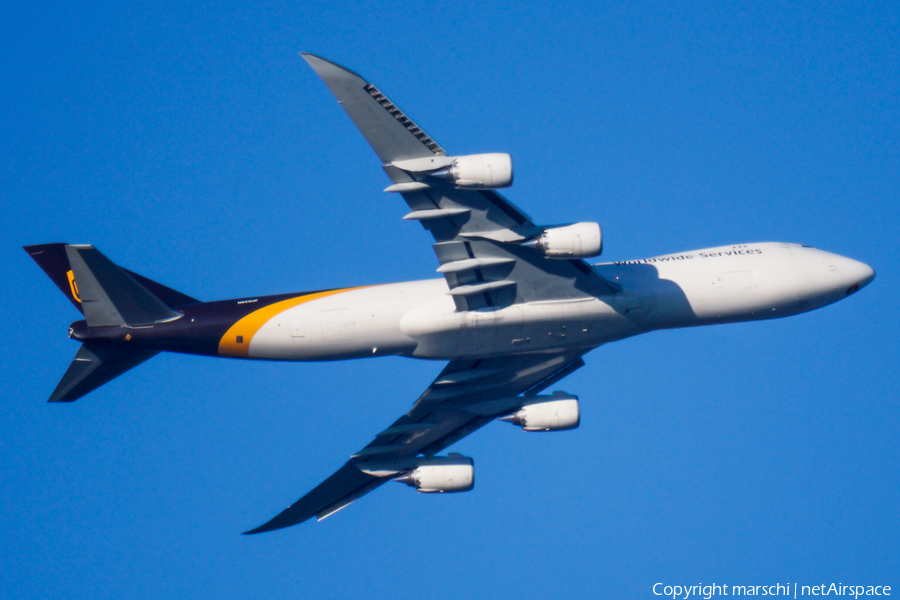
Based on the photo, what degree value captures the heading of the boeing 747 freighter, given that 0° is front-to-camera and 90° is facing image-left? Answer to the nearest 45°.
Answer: approximately 270°
